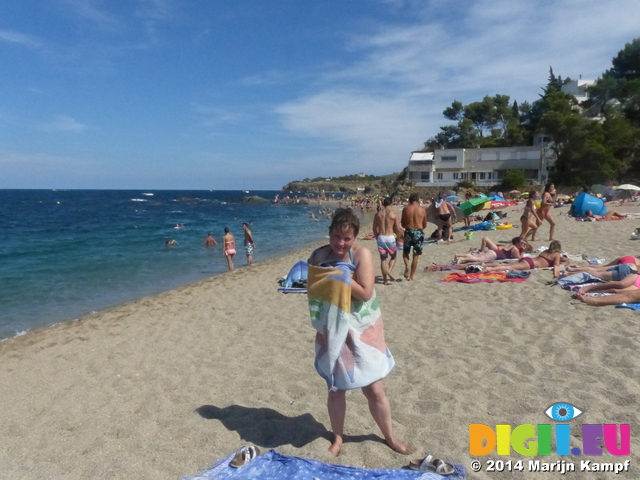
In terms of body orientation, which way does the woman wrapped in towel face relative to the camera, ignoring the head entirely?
toward the camera

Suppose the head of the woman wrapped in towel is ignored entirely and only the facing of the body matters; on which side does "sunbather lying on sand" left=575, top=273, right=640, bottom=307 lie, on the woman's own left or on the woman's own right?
on the woman's own left
